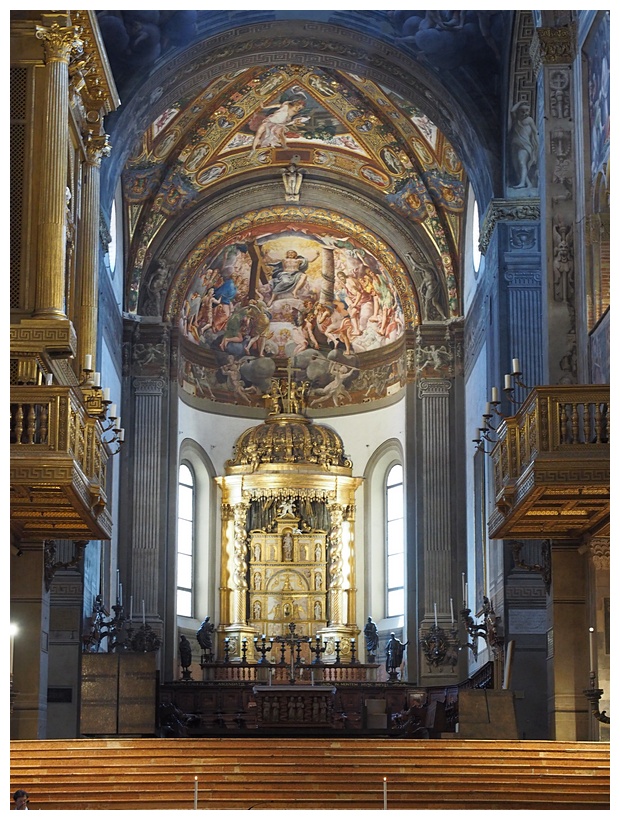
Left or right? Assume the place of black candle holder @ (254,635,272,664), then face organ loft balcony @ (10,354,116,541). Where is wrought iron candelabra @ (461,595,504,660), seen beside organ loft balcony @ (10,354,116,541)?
left

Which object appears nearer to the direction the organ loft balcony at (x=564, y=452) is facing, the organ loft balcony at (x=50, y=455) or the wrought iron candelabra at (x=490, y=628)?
the organ loft balcony

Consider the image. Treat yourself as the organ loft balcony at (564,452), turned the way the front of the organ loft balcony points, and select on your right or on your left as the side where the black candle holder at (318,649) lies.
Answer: on your right

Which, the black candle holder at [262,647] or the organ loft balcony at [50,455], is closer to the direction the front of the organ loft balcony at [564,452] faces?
the organ loft balcony

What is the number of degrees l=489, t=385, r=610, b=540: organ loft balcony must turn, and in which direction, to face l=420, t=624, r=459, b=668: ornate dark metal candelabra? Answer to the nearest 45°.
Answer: approximately 90° to its right

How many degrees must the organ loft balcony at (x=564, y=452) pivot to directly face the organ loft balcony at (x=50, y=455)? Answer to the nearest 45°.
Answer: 0° — it already faces it

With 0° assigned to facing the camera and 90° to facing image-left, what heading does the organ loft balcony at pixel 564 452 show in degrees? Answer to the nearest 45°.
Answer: approximately 90°

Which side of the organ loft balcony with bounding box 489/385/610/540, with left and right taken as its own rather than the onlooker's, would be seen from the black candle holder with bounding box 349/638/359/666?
right
